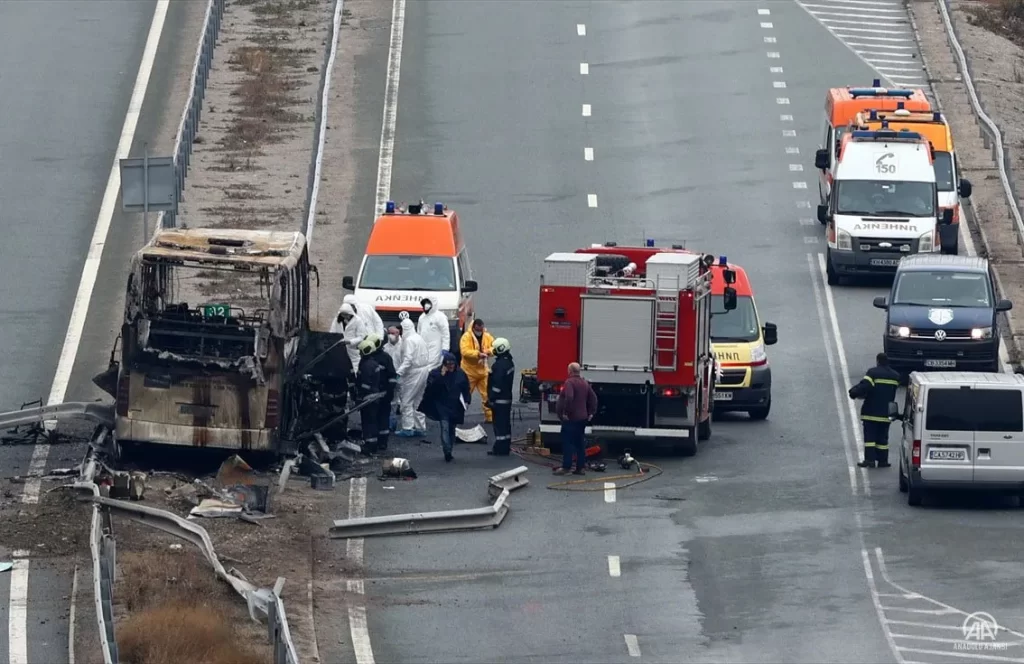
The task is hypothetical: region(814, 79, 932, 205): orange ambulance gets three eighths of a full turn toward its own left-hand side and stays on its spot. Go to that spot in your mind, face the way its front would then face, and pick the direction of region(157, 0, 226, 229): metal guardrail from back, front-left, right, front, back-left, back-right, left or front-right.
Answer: back-left

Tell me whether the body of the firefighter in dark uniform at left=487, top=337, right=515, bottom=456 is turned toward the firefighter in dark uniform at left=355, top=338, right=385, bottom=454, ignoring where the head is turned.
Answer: yes

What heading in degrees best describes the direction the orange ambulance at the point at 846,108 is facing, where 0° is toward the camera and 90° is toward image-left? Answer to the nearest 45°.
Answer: approximately 0°

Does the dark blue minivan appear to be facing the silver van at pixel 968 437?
yes

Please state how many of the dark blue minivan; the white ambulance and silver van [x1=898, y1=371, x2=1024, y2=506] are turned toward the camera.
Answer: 2

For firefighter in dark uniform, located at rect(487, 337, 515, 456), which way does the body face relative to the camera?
to the viewer's left

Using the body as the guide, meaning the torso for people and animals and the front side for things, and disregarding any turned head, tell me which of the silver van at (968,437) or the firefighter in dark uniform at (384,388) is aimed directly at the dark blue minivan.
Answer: the silver van

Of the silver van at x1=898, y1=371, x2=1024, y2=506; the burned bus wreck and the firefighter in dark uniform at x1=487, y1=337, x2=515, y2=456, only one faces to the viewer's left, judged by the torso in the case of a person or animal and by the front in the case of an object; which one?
the firefighter in dark uniform

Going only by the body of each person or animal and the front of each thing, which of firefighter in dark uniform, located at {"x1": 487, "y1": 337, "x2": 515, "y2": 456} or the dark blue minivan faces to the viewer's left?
the firefighter in dark uniform

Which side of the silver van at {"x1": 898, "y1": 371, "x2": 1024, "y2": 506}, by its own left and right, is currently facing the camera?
back

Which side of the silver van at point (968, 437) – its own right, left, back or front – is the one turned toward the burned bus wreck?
left

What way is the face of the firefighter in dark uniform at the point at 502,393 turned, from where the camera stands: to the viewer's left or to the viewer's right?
to the viewer's left

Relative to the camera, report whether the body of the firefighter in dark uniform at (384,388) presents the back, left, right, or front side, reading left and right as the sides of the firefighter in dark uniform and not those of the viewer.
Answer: left

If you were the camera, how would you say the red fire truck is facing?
facing away from the viewer
